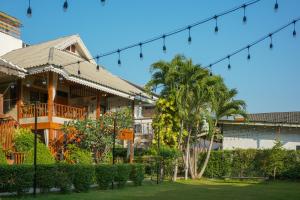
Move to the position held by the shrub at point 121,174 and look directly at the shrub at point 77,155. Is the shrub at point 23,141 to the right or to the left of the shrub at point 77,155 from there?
left

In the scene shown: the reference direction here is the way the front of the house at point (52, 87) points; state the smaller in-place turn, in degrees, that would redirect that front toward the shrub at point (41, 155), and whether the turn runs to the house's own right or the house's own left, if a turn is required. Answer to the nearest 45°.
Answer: approximately 45° to the house's own right

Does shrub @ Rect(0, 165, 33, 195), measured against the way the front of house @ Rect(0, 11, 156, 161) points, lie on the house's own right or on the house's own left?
on the house's own right

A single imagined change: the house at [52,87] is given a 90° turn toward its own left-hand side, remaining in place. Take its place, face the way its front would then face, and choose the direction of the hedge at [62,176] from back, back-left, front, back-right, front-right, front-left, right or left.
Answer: back-right

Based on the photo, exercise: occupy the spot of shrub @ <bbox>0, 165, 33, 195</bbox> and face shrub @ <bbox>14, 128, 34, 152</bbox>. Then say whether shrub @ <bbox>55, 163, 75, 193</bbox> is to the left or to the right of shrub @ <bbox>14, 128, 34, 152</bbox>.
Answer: right

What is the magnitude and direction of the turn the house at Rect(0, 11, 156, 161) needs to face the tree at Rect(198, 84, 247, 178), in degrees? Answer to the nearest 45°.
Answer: approximately 45° to its left

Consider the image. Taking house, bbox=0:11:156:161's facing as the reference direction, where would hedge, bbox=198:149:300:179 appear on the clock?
The hedge is roughly at 10 o'clock from the house.

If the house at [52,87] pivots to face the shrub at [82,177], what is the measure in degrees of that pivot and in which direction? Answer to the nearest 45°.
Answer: approximately 45° to its right

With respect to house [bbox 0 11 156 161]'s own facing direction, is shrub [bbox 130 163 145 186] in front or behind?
in front

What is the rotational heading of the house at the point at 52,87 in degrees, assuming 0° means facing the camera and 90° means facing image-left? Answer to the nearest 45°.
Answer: approximately 315°

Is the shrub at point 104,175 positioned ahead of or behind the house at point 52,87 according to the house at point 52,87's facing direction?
ahead
